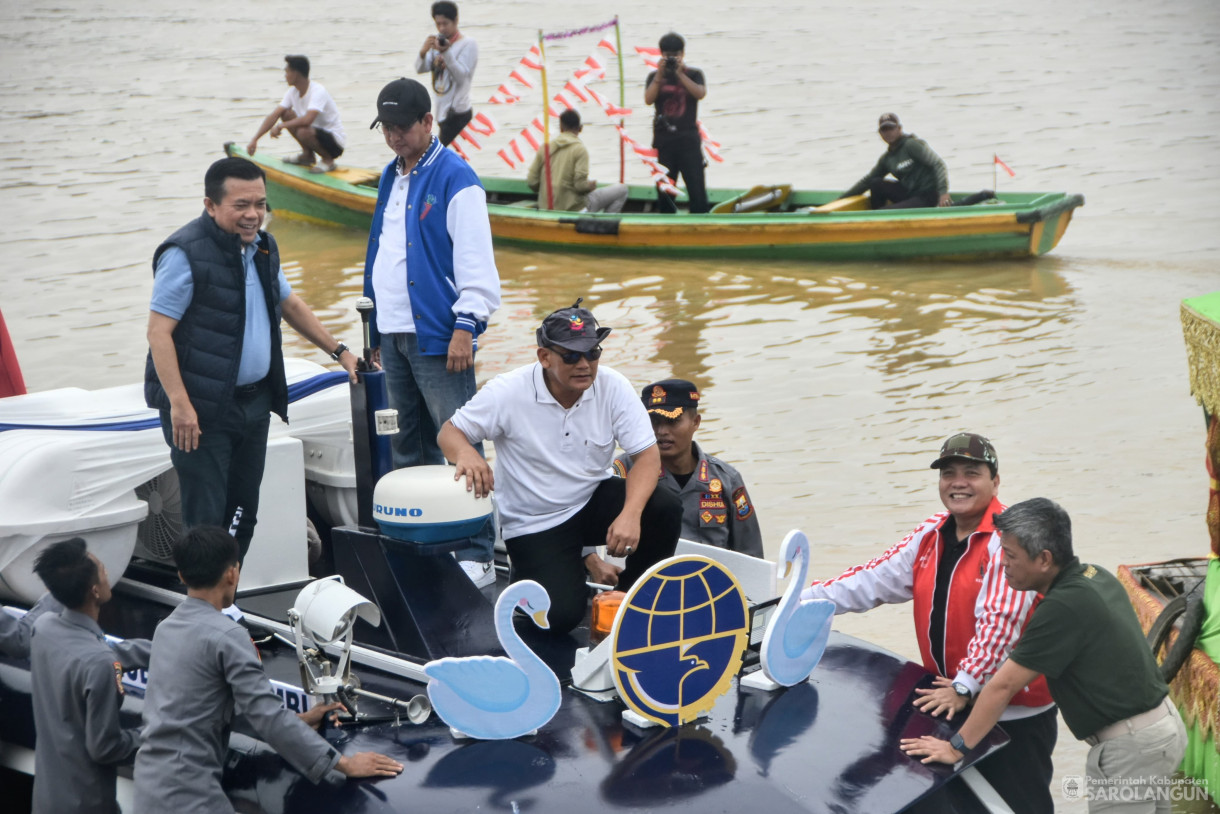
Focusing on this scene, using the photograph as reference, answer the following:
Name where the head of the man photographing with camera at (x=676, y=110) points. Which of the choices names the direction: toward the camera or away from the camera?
toward the camera

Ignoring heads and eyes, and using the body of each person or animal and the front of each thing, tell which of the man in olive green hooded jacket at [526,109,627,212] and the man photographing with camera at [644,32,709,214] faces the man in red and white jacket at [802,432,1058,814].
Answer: the man photographing with camera

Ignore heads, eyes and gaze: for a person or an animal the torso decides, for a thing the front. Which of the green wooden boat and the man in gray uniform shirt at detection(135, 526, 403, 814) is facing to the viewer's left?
the green wooden boat

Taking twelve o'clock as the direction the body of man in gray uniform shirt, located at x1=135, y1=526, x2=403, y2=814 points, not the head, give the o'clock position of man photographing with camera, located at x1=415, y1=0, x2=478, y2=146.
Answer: The man photographing with camera is roughly at 11 o'clock from the man in gray uniform shirt.

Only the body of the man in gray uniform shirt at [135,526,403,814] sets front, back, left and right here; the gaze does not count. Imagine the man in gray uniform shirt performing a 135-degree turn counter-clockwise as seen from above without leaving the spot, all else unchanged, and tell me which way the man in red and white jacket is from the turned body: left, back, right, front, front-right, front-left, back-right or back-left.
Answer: back

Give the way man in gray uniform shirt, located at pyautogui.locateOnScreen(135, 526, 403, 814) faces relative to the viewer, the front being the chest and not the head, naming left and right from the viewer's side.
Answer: facing away from the viewer and to the right of the viewer

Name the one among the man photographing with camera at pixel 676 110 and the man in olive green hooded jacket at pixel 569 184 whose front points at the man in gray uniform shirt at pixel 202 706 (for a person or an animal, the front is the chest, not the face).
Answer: the man photographing with camera

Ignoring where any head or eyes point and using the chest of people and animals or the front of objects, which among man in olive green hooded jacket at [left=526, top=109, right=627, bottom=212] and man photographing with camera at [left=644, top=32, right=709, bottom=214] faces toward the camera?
the man photographing with camera

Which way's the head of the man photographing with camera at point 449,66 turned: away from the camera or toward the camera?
toward the camera

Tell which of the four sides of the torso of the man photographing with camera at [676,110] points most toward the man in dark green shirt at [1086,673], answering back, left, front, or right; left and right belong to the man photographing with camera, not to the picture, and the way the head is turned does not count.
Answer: front

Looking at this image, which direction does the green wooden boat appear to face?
to the viewer's left

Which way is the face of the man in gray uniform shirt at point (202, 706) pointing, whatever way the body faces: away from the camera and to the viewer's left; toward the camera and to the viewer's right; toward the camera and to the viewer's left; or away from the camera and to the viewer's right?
away from the camera and to the viewer's right

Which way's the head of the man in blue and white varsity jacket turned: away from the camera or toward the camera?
toward the camera

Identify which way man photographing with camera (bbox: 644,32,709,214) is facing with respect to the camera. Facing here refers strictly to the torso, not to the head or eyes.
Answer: toward the camera

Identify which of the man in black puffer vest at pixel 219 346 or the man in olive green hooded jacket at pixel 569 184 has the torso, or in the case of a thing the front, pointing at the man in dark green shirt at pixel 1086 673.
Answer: the man in black puffer vest
